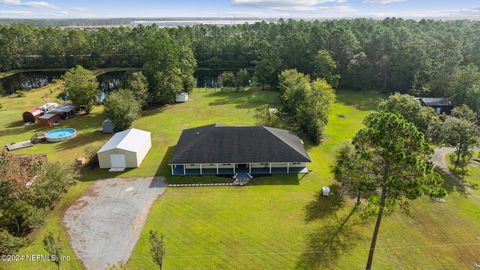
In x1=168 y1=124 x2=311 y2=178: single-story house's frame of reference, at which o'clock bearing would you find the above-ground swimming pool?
The above-ground swimming pool is roughly at 4 o'clock from the single-story house.

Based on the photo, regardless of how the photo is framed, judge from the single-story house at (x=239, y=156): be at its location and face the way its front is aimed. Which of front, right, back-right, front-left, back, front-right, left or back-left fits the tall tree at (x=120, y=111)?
back-right

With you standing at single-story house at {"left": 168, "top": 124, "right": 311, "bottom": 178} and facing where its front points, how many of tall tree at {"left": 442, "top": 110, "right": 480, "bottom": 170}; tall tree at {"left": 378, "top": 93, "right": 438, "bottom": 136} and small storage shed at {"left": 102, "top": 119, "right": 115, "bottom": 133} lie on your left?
2

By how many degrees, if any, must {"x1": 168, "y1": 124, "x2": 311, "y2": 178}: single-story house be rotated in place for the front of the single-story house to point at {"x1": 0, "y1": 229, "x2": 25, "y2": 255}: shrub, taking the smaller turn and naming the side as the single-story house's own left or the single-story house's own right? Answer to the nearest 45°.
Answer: approximately 45° to the single-story house's own right

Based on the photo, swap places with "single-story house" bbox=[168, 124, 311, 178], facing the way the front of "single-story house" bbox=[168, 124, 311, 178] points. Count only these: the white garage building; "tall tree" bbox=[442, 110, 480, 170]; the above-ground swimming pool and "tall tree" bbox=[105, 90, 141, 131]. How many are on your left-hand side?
1

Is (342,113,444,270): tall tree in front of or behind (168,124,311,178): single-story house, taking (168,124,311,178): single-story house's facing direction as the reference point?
in front

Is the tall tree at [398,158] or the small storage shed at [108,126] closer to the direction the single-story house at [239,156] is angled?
the tall tree

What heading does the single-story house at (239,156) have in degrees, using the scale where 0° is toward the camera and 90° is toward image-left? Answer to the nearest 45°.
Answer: approximately 0°

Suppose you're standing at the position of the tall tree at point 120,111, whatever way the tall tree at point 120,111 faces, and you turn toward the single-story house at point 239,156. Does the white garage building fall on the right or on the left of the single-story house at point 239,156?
right

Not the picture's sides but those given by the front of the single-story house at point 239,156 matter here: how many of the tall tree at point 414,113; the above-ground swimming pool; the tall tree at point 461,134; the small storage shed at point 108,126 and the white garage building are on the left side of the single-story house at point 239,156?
2

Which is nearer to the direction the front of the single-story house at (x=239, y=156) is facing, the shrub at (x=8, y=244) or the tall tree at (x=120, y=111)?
the shrub

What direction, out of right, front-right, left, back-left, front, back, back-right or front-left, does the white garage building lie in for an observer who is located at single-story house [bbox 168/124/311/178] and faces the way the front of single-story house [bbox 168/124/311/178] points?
right

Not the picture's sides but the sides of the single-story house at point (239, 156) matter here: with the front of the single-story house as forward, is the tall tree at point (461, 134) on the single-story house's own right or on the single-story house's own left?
on the single-story house's own left

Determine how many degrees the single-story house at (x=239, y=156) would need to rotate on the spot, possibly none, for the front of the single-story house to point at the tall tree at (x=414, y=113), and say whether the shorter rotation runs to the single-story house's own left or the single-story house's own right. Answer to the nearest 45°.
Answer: approximately 90° to the single-story house's own left
